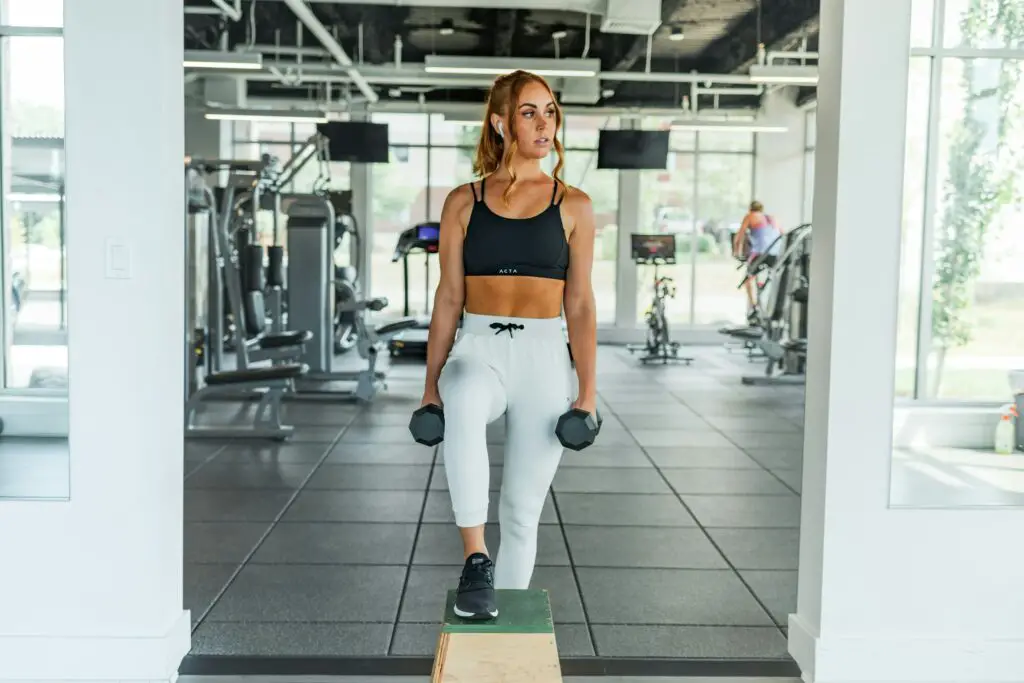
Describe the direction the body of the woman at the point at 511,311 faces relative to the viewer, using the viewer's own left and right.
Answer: facing the viewer

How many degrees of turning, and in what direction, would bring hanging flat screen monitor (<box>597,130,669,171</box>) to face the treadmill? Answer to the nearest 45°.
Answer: approximately 45° to its right

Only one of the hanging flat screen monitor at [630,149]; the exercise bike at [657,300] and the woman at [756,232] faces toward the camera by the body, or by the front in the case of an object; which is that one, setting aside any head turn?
the hanging flat screen monitor

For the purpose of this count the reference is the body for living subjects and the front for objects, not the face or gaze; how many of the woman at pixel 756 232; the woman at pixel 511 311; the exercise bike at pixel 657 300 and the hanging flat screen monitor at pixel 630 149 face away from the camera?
2

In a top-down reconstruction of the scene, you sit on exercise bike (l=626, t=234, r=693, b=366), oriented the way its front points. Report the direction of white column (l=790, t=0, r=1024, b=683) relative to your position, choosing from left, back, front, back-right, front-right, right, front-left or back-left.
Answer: back

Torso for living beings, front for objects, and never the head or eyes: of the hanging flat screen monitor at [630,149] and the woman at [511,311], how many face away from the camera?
0

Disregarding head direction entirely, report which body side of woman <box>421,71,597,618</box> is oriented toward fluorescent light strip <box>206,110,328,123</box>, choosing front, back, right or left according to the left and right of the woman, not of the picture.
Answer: back

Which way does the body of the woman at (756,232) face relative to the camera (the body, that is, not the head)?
away from the camera

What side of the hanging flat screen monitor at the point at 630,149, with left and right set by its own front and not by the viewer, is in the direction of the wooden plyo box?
front

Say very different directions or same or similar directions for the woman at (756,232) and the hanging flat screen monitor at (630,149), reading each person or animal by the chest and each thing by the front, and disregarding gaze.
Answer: very different directions

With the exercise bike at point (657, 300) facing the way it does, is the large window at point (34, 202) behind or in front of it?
behind

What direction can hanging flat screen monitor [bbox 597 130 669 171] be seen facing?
toward the camera

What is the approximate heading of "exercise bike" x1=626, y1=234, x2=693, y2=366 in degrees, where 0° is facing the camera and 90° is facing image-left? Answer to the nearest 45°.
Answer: approximately 180°

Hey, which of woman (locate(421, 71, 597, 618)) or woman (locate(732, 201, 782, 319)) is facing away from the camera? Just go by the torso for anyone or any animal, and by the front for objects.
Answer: woman (locate(732, 201, 782, 319))

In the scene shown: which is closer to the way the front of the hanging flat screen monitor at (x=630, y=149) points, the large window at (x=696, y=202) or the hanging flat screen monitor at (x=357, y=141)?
the hanging flat screen monitor
